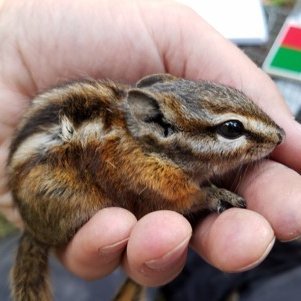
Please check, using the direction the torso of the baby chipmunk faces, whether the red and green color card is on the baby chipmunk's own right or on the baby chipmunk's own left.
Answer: on the baby chipmunk's own left

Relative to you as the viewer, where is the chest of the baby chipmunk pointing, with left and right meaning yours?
facing to the right of the viewer
